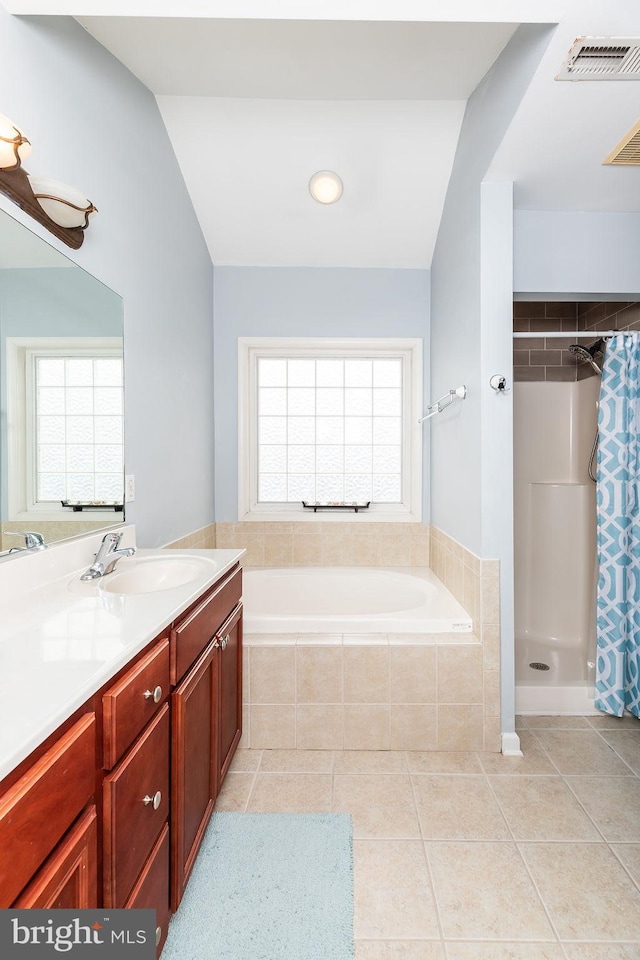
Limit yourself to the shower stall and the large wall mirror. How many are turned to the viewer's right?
1

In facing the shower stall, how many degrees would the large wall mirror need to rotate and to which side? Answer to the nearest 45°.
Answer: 0° — it already faces it

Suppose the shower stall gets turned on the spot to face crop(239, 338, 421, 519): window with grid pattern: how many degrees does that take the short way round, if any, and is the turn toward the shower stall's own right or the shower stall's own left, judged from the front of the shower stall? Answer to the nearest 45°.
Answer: approximately 90° to the shower stall's own right

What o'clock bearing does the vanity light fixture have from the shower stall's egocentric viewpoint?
The vanity light fixture is roughly at 1 o'clock from the shower stall.

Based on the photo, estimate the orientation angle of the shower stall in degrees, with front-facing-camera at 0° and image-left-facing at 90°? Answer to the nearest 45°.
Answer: approximately 0°

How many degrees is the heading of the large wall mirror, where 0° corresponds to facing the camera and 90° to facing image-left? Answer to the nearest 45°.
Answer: approximately 270°
